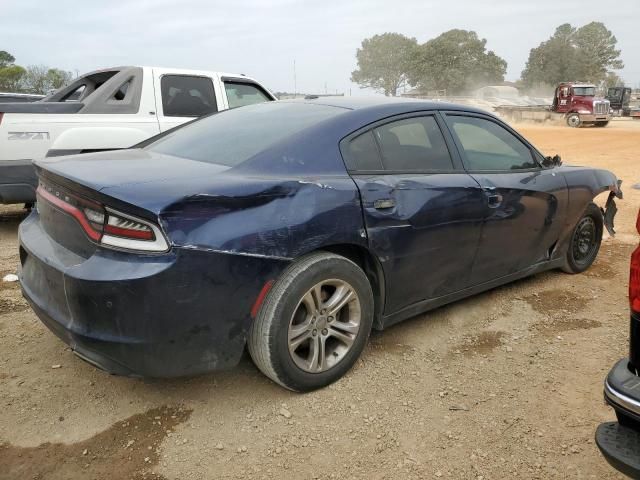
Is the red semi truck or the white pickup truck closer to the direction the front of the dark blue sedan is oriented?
the red semi truck

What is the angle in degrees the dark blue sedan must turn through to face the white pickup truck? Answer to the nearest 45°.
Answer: approximately 90° to its left

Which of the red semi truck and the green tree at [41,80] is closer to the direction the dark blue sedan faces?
the red semi truck

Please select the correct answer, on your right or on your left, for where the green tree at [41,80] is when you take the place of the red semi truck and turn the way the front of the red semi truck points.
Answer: on your right

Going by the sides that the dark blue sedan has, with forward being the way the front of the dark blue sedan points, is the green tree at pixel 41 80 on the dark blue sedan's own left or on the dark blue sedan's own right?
on the dark blue sedan's own left

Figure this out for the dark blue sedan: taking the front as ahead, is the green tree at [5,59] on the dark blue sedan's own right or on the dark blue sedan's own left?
on the dark blue sedan's own left

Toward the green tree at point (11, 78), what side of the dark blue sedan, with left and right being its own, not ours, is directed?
left

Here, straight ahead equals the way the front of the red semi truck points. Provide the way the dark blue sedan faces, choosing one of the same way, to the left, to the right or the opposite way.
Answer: to the left

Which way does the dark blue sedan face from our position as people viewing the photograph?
facing away from the viewer and to the right of the viewer

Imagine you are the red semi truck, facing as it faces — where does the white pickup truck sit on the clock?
The white pickup truck is roughly at 2 o'clock from the red semi truck.

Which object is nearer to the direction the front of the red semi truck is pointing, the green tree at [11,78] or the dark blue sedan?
the dark blue sedan

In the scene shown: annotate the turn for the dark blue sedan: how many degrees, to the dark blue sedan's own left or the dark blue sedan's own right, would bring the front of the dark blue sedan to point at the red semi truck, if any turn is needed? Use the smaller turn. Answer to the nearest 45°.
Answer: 0° — it already faces it
